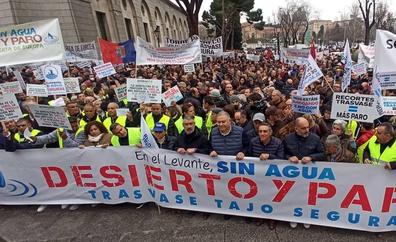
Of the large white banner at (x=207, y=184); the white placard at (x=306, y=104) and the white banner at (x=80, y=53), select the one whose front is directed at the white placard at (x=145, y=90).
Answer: the white banner at (x=80, y=53)

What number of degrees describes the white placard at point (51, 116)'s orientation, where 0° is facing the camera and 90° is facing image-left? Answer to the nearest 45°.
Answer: approximately 0°

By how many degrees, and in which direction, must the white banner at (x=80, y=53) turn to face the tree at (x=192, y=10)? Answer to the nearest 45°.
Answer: approximately 135° to its left

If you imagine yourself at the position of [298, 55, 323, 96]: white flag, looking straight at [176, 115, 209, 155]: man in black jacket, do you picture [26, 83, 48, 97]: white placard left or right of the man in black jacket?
right

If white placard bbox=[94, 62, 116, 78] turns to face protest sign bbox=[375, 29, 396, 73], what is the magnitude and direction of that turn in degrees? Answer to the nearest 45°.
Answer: approximately 45° to its left

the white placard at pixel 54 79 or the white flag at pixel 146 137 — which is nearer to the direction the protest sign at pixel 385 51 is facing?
the white flag

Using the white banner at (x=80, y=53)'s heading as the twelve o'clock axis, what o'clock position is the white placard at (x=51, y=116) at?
the white placard at (x=51, y=116) is roughly at 12 o'clock from the white banner at (x=80, y=53).

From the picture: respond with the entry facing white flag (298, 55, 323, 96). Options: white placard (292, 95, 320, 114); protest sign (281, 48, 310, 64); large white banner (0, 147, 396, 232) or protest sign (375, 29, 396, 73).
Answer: protest sign (281, 48, 310, 64)

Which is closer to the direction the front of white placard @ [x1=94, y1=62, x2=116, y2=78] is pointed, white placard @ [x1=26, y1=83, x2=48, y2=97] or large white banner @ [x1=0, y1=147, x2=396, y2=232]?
the large white banner

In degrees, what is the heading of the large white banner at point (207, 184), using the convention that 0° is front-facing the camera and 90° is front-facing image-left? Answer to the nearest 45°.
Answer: approximately 0°

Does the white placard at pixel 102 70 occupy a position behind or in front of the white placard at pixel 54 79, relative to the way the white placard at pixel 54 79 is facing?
behind

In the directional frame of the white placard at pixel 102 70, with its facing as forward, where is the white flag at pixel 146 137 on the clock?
The white flag is roughly at 12 o'clock from the white placard.
